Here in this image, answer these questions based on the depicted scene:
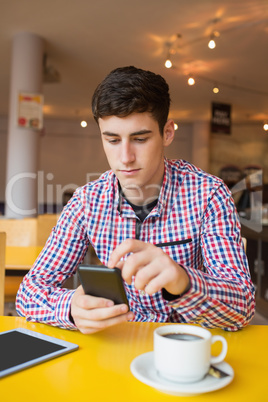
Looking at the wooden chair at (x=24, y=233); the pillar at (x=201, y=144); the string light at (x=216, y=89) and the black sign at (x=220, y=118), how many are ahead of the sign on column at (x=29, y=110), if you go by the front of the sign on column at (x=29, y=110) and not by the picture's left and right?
1

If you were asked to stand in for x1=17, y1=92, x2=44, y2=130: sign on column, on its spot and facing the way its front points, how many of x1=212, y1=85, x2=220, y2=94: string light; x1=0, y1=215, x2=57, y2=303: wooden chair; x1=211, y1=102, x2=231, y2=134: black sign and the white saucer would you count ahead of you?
2

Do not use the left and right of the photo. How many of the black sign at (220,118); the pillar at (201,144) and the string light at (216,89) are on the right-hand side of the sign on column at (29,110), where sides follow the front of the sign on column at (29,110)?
0

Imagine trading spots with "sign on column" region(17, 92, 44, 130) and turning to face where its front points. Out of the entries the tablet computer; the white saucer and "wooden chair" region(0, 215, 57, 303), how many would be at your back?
0

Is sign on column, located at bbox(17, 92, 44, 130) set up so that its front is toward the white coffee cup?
yes

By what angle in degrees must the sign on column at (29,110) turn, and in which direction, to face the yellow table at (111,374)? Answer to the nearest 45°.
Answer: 0° — it already faces it

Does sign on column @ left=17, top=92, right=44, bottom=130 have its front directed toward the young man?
yes

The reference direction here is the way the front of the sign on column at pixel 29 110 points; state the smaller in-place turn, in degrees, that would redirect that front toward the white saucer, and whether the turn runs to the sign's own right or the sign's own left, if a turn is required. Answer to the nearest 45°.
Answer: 0° — it already faces it

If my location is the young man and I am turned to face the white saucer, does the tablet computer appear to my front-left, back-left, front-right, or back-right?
front-right

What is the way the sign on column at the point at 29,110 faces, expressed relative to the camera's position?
facing the viewer

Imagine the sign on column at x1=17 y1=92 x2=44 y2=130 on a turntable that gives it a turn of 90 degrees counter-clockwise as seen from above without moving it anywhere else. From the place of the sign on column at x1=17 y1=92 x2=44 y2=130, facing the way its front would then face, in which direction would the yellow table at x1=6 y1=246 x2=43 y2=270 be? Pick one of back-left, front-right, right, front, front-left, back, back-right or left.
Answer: right

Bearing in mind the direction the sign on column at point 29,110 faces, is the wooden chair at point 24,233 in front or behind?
in front

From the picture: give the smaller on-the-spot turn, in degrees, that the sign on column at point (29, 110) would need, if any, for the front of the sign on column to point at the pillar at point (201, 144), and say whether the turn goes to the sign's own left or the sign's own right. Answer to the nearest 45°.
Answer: approximately 135° to the sign's own left

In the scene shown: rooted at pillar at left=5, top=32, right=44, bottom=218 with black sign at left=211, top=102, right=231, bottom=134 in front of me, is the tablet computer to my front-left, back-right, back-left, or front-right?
back-right

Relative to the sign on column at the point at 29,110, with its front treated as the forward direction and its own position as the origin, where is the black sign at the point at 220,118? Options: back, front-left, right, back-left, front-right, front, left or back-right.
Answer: back-left

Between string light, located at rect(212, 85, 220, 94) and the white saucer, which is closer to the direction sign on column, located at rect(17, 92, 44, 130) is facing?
the white saucer

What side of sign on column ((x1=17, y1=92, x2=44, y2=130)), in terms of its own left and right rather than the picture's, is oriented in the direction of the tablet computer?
front
